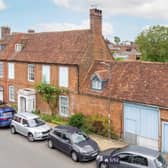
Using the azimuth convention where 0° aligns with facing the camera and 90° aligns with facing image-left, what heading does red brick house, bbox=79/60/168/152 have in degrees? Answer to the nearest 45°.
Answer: approximately 45°

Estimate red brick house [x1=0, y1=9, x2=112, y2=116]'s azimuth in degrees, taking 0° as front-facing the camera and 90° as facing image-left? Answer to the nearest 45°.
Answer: approximately 45°

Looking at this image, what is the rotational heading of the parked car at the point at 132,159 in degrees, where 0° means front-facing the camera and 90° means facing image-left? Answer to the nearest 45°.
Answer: approximately 135°

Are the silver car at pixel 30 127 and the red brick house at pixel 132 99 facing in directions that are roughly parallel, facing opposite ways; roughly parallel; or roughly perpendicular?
roughly perpendicular
